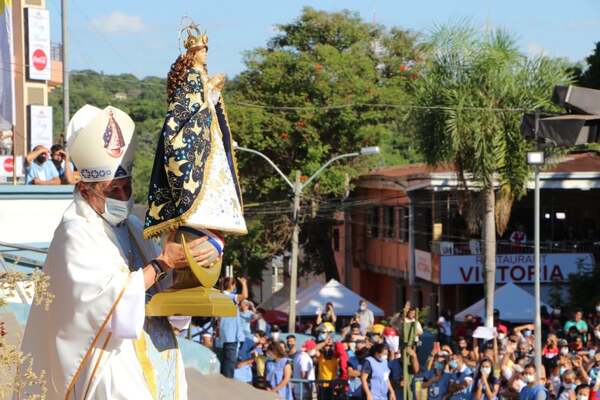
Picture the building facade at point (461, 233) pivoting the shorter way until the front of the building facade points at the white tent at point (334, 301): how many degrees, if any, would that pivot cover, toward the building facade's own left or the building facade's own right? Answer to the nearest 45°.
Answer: approximately 45° to the building facade's own right

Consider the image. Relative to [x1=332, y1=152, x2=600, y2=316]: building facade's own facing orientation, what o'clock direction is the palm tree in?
The palm tree is roughly at 12 o'clock from the building facade.

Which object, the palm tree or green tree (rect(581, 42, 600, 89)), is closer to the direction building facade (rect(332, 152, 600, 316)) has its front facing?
the palm tree

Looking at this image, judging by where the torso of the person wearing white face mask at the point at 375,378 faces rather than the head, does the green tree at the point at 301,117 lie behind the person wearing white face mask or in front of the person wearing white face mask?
behind

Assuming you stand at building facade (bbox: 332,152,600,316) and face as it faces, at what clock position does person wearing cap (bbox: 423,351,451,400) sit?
The person wearing cap is roughly at 12 o'clock from the building facade.

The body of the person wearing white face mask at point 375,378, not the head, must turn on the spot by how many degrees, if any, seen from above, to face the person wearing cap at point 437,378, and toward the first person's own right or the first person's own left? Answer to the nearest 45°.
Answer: approximately 90° to the first person's own left

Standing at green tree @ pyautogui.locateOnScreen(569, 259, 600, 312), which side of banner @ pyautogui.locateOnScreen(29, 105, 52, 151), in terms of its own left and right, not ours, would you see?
left

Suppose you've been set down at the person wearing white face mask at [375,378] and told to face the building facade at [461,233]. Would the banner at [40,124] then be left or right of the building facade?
left

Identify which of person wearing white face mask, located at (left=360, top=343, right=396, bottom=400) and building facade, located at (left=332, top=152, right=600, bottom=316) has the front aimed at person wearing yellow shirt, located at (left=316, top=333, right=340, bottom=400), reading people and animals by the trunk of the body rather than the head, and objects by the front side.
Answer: the building facade

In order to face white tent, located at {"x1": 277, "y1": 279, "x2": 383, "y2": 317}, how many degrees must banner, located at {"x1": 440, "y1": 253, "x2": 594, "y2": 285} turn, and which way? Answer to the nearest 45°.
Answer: approximately 45° to its right

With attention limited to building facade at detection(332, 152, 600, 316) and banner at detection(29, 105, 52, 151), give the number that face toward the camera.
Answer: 2
